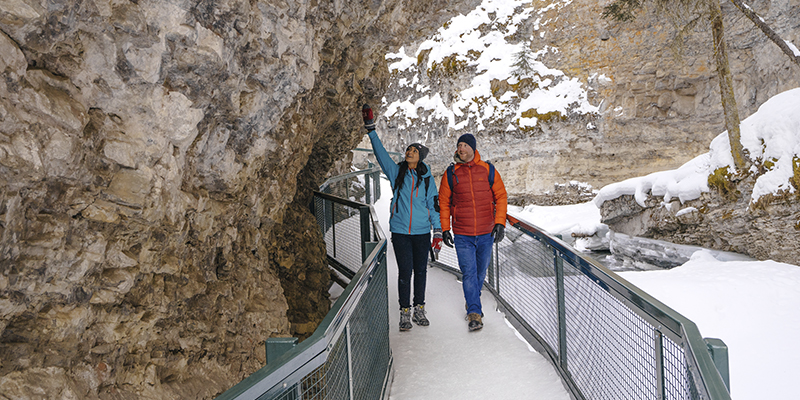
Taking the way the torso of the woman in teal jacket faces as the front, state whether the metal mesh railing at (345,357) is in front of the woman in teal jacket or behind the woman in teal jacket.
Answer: in front

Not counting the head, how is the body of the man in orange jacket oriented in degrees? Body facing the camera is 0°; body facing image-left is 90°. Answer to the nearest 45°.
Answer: approximately 0°
